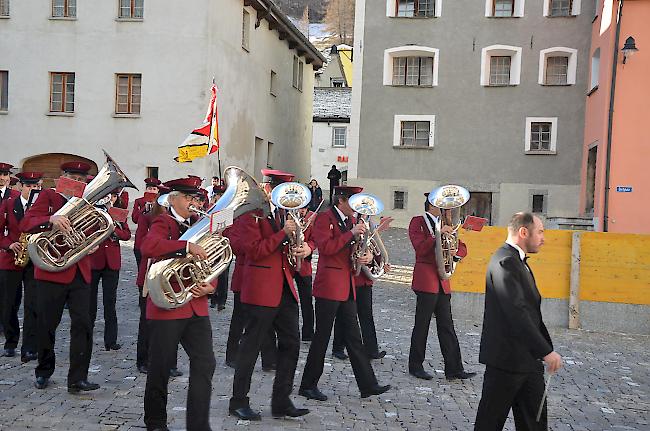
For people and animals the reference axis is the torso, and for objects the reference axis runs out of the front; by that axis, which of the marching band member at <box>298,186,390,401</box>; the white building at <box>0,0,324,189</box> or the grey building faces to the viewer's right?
the marching band member

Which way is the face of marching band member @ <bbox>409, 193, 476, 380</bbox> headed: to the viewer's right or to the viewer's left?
to the viewer's right

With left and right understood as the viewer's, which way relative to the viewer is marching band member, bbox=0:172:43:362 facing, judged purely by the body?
facing the viewer and to the right of the viewer

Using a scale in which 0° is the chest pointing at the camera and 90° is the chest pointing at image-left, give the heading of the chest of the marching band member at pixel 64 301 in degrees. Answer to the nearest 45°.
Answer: approximately 315°

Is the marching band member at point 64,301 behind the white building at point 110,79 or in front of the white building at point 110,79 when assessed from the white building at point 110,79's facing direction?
in front

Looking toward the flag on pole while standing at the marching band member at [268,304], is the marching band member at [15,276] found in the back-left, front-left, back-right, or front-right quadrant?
front-left

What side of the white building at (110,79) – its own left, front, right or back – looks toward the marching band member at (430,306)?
front

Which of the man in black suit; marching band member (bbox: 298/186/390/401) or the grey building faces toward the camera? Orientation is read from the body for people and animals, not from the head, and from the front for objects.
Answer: the grey building

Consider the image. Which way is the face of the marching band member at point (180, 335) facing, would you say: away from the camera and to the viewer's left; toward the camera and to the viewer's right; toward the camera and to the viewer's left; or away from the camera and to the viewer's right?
toward the camera and to the viewer's right

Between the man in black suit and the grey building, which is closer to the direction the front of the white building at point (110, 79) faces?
the man in black suit

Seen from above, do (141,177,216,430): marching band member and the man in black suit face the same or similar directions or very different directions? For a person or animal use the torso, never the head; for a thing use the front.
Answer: same or similar directions

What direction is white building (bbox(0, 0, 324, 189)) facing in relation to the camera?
toward the camera
